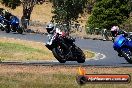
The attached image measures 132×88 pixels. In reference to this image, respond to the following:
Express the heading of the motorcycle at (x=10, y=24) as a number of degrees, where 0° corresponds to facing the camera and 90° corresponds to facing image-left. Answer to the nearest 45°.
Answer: approximately 315°
